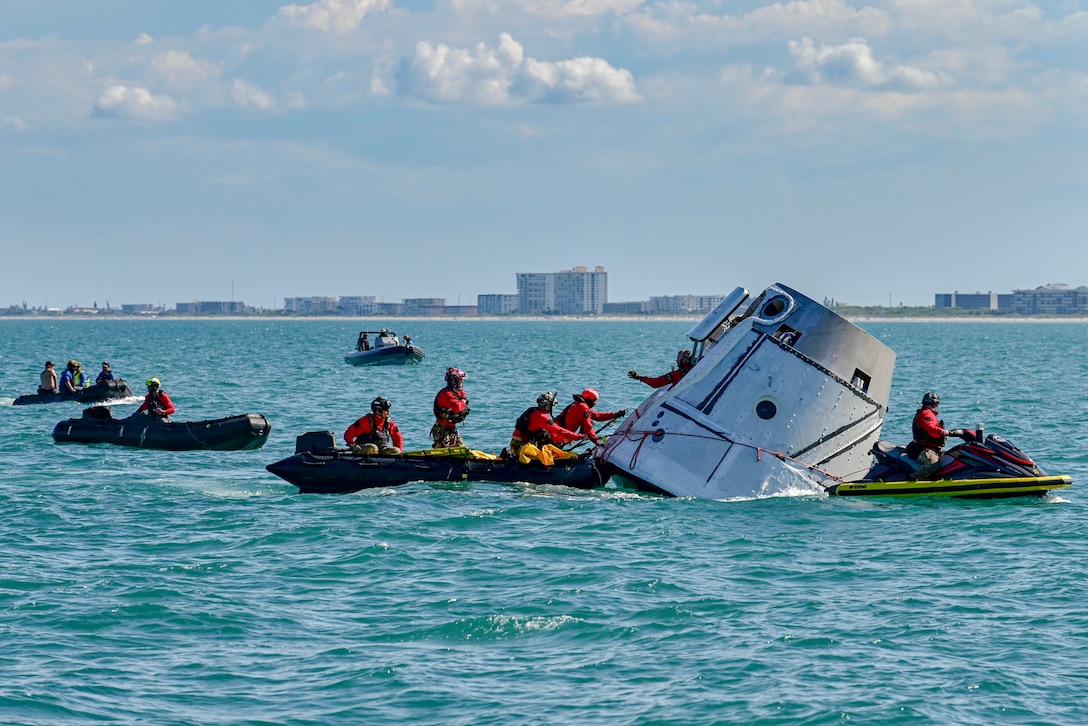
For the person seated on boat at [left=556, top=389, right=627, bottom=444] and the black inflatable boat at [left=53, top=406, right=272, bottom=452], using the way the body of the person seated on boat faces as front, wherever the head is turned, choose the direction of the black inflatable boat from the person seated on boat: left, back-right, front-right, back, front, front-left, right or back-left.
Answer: back-left

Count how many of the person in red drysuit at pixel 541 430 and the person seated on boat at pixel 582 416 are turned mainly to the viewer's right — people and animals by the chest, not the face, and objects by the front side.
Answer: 2

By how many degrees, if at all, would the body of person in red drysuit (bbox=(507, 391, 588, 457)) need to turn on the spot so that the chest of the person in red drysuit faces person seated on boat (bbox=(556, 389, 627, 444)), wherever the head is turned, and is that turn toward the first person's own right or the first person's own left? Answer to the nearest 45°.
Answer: approximately 45° to the first person's own left

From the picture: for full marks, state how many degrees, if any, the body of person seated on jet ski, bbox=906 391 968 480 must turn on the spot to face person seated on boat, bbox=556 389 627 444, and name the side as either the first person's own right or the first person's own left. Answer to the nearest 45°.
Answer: approximately 180°

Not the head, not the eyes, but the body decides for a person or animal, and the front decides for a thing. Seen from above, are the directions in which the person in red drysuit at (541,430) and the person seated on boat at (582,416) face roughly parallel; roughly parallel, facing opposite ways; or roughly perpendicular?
roughly parallel

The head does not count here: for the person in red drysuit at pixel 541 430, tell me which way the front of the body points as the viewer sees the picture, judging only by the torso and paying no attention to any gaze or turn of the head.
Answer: to the viewer's right

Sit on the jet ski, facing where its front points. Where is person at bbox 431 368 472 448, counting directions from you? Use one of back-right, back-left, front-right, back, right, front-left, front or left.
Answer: back

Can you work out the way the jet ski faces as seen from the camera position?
facing to the right of the viewer

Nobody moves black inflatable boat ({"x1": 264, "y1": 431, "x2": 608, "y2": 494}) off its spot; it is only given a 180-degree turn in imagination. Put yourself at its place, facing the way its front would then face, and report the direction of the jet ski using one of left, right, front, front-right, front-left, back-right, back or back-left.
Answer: back

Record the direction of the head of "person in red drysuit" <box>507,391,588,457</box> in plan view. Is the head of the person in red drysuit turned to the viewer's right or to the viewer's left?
to the viewer's right

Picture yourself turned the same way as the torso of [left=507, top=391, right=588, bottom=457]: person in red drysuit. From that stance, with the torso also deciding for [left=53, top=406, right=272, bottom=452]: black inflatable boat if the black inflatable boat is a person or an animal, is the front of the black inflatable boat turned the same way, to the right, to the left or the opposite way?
the same way

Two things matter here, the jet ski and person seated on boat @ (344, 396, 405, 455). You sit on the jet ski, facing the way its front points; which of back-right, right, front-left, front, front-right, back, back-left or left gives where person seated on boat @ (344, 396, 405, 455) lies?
back

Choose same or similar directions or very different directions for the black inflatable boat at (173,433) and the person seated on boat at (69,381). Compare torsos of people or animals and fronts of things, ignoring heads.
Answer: same or similar directions

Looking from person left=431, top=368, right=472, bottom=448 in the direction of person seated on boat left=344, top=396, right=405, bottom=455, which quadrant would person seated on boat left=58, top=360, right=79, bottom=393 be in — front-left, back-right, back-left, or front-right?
front-right

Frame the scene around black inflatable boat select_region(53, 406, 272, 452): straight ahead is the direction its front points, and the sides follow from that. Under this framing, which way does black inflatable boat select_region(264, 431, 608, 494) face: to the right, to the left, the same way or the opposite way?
the same way
